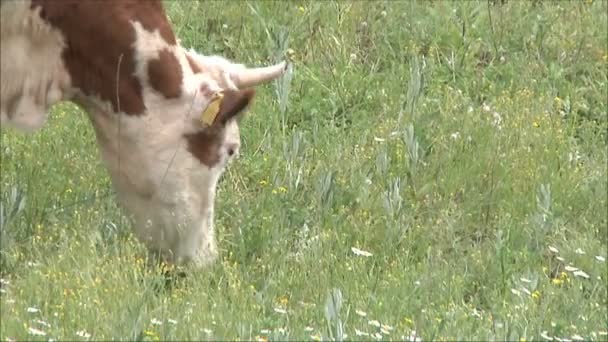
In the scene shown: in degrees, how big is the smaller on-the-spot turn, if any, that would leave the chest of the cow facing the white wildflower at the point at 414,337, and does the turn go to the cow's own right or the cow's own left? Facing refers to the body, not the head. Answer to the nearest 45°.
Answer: approximately 45° to the cow's own right

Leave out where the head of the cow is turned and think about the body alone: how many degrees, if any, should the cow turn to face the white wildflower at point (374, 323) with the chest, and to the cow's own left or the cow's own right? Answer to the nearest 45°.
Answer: approximately 45° to the cow's own right

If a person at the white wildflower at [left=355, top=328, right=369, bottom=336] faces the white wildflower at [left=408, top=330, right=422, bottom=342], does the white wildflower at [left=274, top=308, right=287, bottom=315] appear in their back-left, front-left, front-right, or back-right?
back-left

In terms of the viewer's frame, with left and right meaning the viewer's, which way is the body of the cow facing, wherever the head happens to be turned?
facing to the right of the viewer

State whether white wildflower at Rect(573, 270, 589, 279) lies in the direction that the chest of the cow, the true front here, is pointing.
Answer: yes
